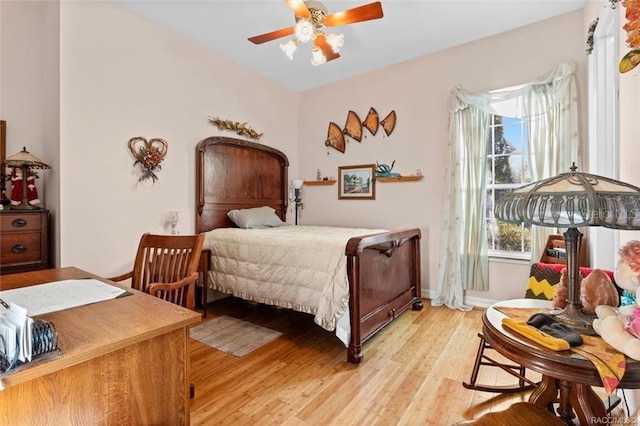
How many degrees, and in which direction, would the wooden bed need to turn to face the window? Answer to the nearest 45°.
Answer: approximately 45° to its left

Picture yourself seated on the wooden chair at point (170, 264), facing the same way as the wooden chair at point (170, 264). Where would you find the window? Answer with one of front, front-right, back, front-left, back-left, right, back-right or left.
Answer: back-left

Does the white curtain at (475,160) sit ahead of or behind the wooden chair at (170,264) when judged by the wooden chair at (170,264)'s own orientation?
behind

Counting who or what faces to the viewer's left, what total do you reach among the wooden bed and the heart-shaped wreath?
0

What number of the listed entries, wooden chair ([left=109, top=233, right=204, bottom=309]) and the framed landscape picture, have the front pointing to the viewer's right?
0

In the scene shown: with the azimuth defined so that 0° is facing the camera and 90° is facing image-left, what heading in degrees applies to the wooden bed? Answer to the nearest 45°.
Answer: approximately 315°

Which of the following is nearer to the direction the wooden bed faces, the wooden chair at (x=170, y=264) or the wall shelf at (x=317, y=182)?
the wooden chair

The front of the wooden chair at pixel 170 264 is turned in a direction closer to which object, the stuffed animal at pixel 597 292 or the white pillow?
the stuffed animal
